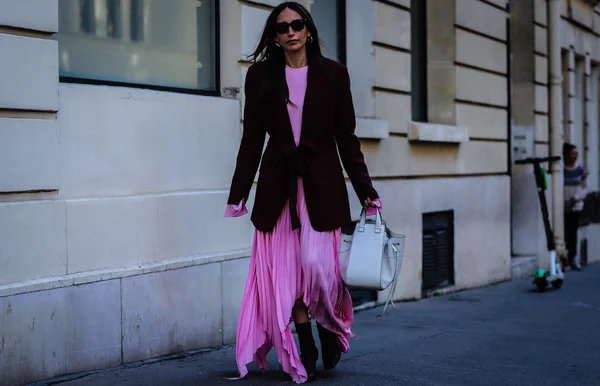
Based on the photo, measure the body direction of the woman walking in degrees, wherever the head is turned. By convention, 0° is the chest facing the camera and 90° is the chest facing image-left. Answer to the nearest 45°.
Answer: approximately 0°

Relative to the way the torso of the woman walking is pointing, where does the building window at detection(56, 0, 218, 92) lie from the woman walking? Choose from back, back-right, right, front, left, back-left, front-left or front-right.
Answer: back-right

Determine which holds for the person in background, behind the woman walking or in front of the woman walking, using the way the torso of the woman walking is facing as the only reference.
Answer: behind
